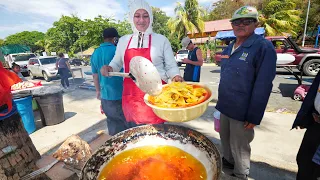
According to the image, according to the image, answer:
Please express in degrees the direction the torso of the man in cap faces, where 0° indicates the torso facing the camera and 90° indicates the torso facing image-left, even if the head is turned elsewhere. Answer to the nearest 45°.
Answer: approximately 45°

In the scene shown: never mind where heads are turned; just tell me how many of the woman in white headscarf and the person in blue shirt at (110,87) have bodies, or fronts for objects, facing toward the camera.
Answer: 1

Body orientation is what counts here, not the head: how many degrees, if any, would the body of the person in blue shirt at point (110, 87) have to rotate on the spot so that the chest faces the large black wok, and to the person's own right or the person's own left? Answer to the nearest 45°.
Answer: approximately 135° to the person's own right

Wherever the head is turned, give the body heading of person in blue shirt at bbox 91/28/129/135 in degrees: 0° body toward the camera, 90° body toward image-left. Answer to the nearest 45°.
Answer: approximately 225°

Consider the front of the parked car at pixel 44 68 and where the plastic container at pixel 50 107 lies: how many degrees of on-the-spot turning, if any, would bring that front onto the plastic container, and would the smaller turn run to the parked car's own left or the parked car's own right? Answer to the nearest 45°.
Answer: approximately 45° to the parked car's own right

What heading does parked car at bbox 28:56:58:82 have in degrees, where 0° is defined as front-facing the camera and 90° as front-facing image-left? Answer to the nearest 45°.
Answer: approximately 315°
